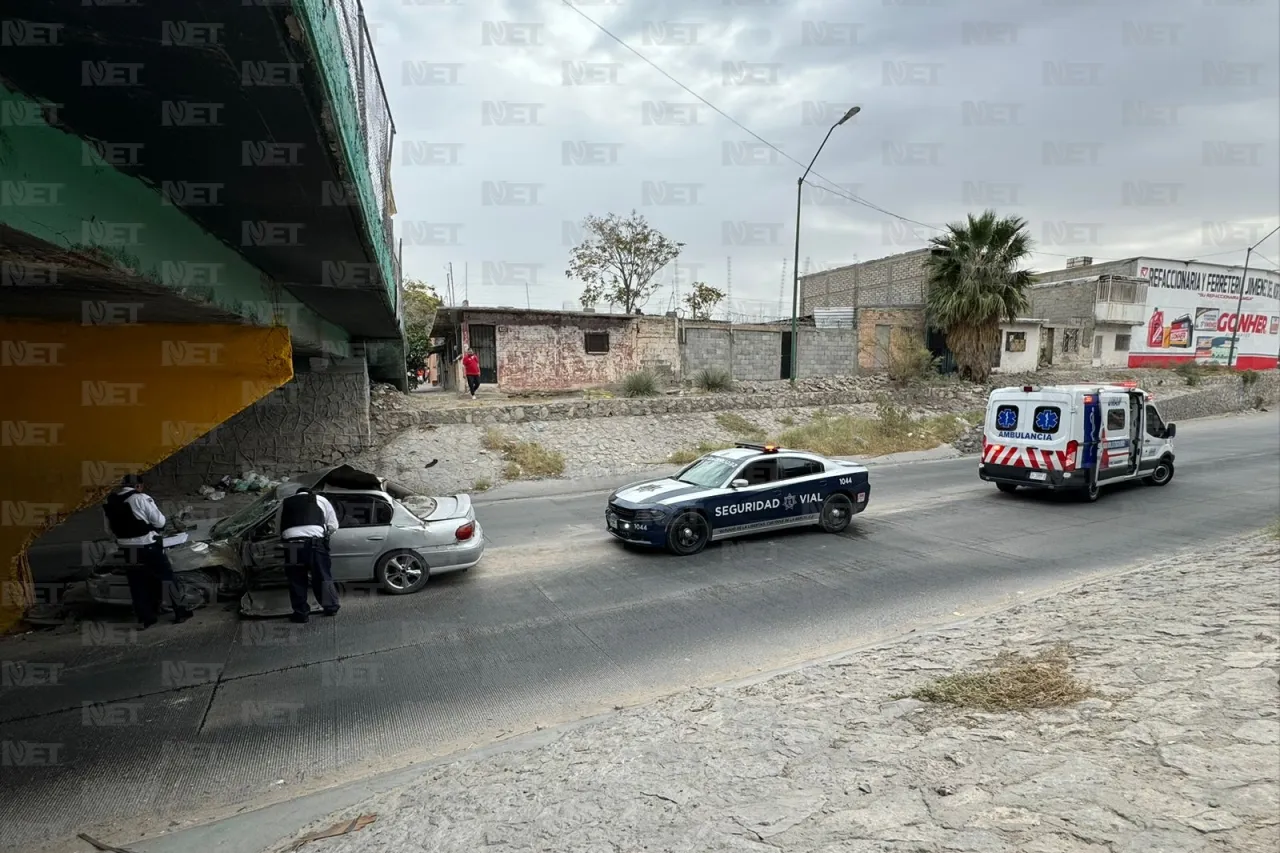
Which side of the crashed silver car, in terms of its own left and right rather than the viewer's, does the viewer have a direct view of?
left

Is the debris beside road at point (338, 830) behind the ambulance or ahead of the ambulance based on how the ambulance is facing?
behind

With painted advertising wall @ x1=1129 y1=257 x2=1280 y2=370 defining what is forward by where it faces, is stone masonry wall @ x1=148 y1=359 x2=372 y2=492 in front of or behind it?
in front

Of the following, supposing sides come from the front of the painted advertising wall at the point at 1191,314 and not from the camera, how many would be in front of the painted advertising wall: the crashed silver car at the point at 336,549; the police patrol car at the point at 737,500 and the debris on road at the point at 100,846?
3

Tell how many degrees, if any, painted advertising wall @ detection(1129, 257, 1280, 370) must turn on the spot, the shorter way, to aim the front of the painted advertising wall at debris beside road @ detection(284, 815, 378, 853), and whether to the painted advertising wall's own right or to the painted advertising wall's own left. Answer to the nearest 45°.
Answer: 0° — it already faces it

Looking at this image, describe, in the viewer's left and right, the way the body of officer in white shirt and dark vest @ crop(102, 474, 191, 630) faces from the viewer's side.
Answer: facing away from the viewer and to the right of the viewer

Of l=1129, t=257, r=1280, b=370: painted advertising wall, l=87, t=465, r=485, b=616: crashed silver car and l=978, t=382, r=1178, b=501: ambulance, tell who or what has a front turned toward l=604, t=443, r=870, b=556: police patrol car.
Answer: the painted advertising wall

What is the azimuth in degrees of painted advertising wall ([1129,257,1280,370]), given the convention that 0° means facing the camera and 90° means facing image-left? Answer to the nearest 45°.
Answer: approximately 0°

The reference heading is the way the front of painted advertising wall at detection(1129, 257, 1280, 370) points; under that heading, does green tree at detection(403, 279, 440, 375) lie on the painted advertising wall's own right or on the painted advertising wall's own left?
on the painted advertising wall's own right

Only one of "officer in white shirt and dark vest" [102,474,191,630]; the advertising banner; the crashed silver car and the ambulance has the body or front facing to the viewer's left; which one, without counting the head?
the crashed silver car

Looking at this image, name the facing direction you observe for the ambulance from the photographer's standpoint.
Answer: facing away from the viewer and to the right of the viewer

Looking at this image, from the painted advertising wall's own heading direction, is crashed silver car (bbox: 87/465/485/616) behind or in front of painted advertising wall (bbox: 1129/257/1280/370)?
in front

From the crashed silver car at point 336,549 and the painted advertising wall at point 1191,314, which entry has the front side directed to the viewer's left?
the crashed silver car
